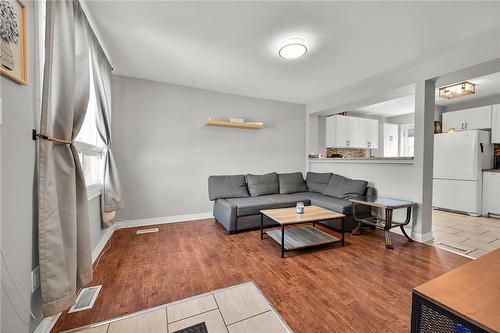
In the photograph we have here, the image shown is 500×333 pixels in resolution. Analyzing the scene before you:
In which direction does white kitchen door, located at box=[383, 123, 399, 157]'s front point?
toward the camera

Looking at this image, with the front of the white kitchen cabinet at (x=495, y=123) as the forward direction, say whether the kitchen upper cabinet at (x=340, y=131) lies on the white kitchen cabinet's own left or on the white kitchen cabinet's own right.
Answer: on the white kitchen cabinet's own right

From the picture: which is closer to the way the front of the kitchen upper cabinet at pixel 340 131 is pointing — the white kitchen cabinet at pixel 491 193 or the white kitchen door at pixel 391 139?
the white kitchen cabinet

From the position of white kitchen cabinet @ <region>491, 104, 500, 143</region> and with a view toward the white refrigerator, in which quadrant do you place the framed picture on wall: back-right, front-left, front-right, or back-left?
front-left

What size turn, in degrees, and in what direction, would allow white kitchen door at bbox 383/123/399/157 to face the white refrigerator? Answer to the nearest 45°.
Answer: approximately 45° to its left

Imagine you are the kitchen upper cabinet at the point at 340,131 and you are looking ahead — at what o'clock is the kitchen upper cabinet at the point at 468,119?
the kitchen upper cabinet at the point at 468,119 is roughly at 10 o'clock from the kitchen upper cabinet at the point at 340,131.

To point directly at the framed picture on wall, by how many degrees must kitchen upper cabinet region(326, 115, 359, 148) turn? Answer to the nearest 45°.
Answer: approximately 45° to its right

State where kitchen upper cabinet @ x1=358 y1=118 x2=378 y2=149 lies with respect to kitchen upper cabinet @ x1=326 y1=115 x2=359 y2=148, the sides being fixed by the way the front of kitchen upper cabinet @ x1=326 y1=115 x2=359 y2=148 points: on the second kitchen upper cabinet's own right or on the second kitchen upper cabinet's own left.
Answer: on the second kitchen upper cabinet's own left

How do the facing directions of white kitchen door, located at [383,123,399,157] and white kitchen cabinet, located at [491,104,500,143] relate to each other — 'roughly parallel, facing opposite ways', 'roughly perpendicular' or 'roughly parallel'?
roughly parallel

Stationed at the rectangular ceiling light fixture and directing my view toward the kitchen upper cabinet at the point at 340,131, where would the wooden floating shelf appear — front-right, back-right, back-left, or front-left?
front-left

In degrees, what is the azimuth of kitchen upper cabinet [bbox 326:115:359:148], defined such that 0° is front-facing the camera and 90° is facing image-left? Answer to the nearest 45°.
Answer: approximately 315°

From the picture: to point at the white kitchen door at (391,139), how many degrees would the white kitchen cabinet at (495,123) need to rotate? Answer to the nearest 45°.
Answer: approximately 90° to its right

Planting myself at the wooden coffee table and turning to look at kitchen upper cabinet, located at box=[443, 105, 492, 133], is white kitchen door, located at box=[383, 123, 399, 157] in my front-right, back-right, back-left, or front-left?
front-left

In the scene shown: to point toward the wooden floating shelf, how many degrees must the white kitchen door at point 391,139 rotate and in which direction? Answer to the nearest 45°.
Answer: approximately 45° to its right

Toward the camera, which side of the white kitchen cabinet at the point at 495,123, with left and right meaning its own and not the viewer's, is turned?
front

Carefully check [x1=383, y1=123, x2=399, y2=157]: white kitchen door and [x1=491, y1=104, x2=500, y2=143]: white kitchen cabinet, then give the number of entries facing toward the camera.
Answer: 2

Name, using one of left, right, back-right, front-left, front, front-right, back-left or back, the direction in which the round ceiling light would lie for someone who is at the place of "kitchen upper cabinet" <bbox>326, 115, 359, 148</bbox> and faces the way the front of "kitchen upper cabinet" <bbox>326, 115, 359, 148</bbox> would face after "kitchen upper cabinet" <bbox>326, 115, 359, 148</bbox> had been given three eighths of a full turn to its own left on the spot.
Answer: back
